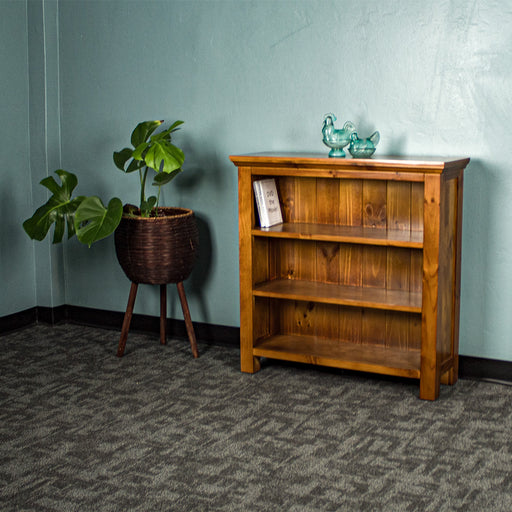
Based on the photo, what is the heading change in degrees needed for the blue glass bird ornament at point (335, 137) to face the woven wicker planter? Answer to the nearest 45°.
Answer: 0° — it already faces it

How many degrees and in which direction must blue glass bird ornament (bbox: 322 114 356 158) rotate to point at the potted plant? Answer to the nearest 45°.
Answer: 0° — it already faces it

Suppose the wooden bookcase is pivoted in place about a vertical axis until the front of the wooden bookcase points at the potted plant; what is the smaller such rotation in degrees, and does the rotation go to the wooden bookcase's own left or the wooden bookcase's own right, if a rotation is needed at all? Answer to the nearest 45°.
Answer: approximately 45° to the wooden bookcase's own right

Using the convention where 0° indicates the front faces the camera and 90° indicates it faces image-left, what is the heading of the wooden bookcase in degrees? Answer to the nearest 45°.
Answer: approximately 45°

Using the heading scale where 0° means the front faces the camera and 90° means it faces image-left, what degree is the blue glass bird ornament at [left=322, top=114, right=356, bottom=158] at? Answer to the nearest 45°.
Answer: approximately 90°
